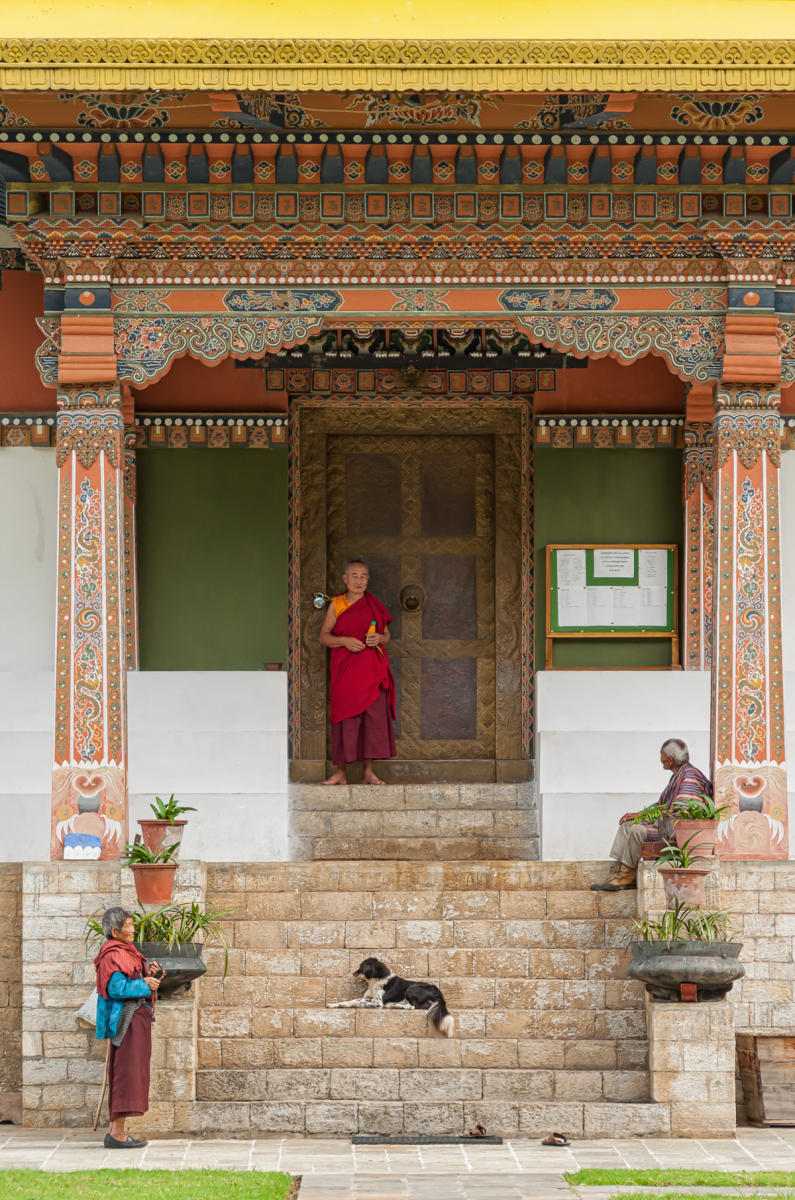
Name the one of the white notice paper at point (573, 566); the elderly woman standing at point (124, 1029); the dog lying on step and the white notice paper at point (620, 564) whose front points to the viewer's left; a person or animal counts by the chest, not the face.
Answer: the dog lying on step

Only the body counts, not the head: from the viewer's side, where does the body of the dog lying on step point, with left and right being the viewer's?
facing to the left of the viewer

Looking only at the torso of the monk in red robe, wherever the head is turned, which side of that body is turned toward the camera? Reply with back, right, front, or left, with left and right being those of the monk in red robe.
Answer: front

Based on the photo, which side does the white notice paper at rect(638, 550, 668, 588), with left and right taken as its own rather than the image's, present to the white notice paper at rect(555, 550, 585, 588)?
right

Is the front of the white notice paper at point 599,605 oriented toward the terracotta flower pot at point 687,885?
yes

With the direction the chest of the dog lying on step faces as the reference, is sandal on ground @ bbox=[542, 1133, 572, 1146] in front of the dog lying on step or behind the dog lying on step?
behind

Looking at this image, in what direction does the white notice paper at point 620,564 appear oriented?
toward the camera

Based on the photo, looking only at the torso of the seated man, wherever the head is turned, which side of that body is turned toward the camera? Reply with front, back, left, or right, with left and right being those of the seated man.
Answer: left

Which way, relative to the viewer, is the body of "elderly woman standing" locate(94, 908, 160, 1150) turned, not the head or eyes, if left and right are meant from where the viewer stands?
facing to the right of the viewer

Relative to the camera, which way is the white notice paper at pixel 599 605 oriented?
toward the camera

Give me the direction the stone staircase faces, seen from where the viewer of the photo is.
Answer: facing the viewer

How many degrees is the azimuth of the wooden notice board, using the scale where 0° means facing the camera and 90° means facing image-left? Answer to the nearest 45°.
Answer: approximately 0°

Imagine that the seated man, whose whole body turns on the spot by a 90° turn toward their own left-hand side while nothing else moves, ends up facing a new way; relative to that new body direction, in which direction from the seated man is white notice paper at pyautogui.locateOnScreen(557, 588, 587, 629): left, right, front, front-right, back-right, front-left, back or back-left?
back

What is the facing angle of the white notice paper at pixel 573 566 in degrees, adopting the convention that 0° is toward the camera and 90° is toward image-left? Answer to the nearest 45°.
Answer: approximately 0°

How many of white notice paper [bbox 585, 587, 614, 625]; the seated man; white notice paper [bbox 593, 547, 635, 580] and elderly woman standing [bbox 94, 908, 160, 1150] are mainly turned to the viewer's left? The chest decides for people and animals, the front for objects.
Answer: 1

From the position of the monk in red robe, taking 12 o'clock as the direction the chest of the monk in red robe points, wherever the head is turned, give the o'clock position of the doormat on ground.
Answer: The doormat on ground is roughly at 12 o'clock from the monk in red robe.
